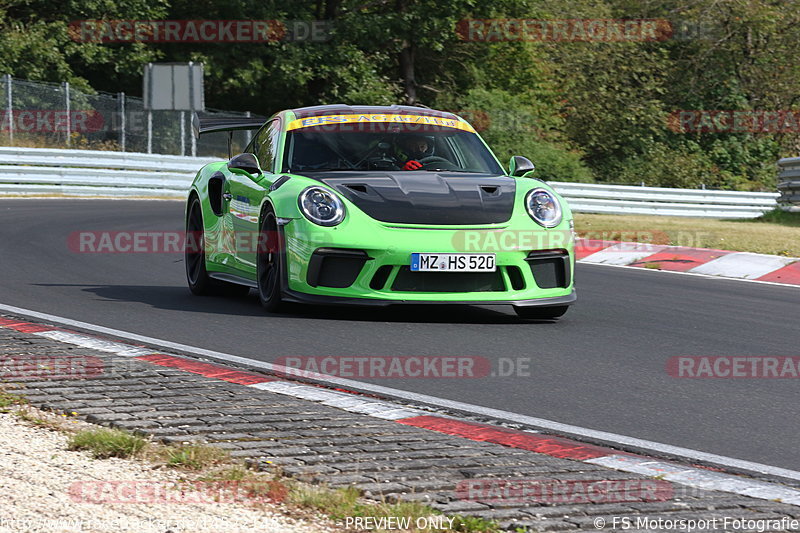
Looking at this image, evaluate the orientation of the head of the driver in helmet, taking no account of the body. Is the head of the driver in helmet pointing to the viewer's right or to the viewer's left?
to the viewer's right

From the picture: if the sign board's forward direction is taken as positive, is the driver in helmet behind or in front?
behind

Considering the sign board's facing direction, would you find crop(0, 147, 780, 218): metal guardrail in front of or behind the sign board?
behind

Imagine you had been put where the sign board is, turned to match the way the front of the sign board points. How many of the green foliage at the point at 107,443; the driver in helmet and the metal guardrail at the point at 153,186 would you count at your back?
3

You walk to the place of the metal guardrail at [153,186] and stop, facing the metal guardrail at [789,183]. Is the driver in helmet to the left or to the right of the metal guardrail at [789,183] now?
right

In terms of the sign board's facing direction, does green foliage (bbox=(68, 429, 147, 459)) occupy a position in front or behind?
behind

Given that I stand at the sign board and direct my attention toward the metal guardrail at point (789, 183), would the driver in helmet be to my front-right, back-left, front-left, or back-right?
front-right

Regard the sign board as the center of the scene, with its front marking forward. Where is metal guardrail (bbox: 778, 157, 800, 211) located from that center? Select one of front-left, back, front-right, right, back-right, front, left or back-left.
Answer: back-right

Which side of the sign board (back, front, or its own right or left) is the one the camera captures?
back

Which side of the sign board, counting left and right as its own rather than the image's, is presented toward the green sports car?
back

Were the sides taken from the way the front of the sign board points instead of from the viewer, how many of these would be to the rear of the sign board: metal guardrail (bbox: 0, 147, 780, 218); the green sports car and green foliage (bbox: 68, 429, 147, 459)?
3
